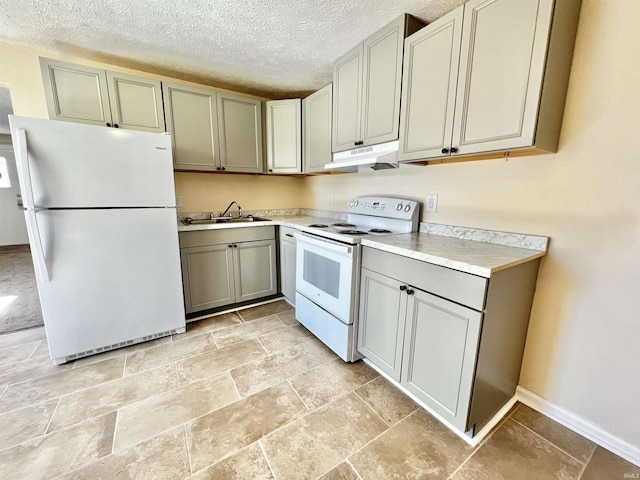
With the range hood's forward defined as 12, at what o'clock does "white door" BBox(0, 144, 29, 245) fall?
The white door is roughly at 2 o'clock from the range hood.

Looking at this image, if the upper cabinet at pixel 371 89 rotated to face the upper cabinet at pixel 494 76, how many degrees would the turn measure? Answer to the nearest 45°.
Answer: approximately 90° to its left

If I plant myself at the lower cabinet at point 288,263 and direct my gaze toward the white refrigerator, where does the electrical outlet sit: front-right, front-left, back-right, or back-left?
back-left
